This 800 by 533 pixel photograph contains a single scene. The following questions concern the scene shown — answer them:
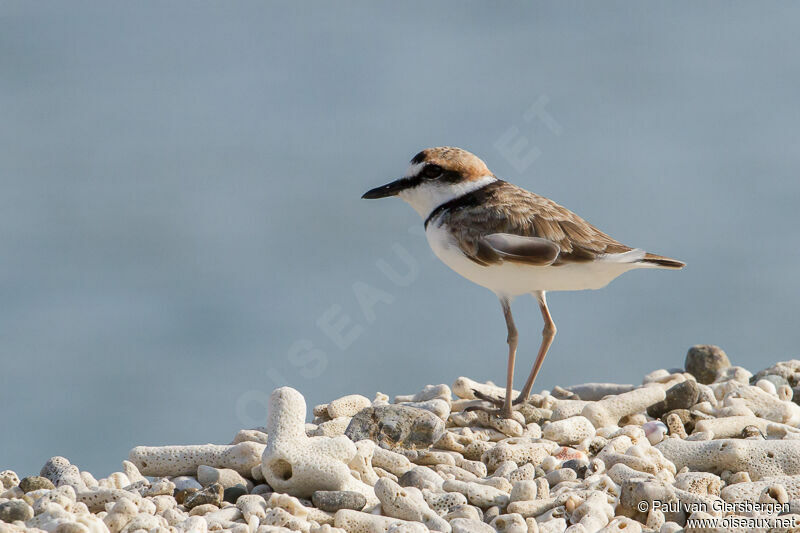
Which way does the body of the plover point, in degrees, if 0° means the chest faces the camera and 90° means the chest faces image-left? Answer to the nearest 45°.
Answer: approximately 90°

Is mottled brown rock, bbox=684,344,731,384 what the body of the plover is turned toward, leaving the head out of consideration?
no

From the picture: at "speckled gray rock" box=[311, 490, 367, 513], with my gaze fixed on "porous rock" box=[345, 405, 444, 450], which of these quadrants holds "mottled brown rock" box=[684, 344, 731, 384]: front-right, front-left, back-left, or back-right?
front-right
